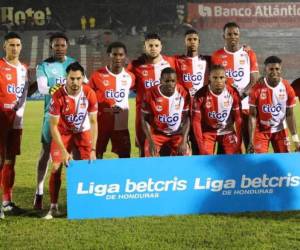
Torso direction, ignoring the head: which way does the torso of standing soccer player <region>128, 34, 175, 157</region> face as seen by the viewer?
toward the camera

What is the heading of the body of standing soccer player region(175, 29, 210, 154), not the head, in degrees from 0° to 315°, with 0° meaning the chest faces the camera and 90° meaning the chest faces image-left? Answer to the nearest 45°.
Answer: approximately 0°

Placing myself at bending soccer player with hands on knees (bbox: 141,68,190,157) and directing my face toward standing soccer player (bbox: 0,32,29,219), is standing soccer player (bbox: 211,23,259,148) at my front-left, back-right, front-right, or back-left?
back-right

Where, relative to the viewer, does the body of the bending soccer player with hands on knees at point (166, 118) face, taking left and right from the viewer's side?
facing the viewer

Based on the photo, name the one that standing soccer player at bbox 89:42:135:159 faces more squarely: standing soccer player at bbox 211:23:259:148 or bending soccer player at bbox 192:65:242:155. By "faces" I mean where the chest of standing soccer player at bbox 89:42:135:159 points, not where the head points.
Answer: the bending soccer player

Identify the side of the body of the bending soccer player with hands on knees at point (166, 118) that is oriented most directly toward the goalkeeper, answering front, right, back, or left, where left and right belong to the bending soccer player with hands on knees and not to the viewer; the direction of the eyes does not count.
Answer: right

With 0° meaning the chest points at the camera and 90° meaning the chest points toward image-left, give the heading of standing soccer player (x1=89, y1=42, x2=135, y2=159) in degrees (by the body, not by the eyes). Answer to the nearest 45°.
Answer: approximately 0°

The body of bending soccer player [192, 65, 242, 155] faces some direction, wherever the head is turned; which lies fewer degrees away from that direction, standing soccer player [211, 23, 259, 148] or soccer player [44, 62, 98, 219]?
the soccer player

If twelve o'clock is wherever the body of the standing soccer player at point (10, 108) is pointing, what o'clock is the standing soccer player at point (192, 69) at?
the standing soccer player at point (192, 69) is roughly at 9 o'clock from the standing soccer player at point (10, 108).

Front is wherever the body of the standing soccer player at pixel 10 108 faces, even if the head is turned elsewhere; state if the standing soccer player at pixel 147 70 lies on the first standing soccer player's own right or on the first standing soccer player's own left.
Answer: on the first standing soccer player's own left

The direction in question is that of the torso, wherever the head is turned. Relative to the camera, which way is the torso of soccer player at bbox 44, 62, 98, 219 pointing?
toward the camera

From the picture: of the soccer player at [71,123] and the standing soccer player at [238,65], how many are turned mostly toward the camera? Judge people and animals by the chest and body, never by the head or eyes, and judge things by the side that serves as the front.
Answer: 2
